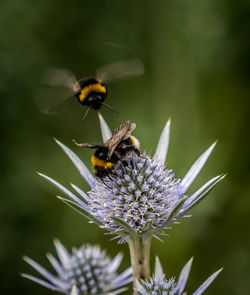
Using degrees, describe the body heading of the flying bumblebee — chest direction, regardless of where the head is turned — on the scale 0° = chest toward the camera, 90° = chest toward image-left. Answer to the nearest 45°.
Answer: approximately 0°

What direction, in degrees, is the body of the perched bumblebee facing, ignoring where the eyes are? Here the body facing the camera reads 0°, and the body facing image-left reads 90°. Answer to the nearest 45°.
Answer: approximately 45°
